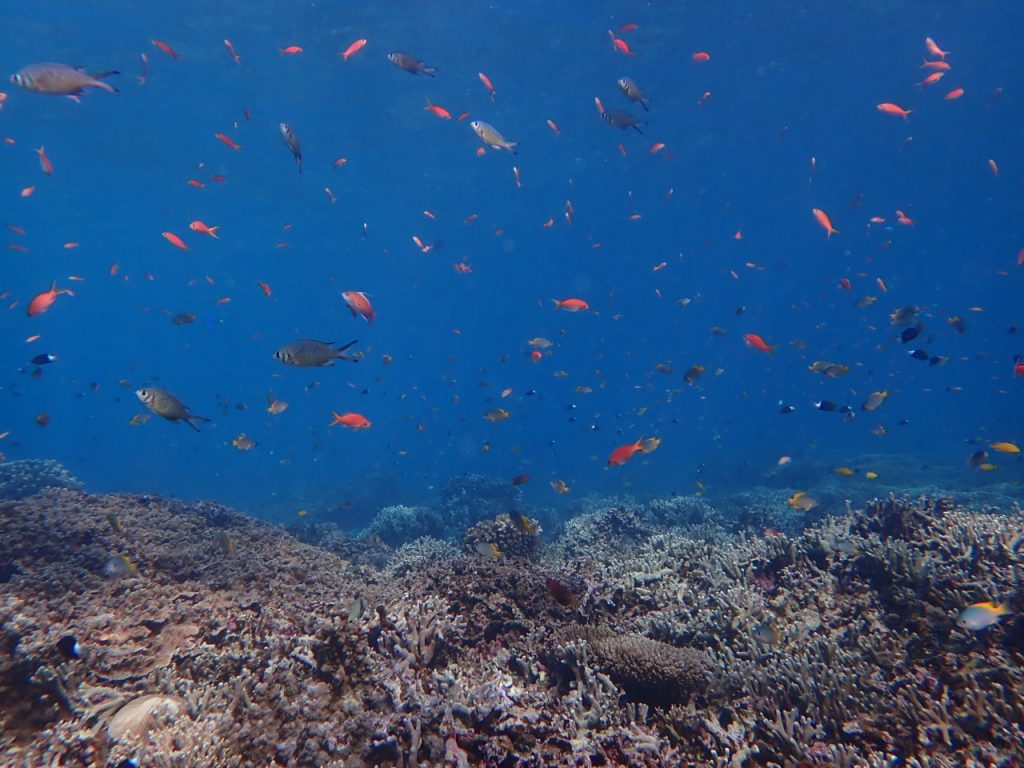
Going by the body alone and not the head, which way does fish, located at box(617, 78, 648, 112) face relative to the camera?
to the viewer's left

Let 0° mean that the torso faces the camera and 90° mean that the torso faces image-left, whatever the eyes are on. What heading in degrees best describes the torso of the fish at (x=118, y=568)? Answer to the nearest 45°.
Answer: approximately 90°

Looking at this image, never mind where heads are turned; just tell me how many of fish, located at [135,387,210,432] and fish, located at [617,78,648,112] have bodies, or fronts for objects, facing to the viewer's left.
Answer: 2

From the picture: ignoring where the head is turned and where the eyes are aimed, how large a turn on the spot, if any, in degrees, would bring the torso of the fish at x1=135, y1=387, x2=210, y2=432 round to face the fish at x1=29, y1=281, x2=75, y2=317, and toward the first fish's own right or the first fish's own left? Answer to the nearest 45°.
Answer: approximately 45° to the first fish's own right

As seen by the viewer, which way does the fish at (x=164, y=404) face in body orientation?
to the viewer's left

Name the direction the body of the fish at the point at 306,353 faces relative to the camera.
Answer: to the viewer's left

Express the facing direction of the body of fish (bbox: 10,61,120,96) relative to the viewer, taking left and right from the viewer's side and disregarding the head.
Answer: facing to the left of the viewer

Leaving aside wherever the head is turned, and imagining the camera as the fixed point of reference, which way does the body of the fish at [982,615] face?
to the viewer's left

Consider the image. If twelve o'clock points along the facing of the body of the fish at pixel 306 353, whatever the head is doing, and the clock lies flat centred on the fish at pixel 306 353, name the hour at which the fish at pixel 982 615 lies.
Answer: the fish at pixel 982 615 is roughly at 7 o'clock from the fish at pixel 306 353.
